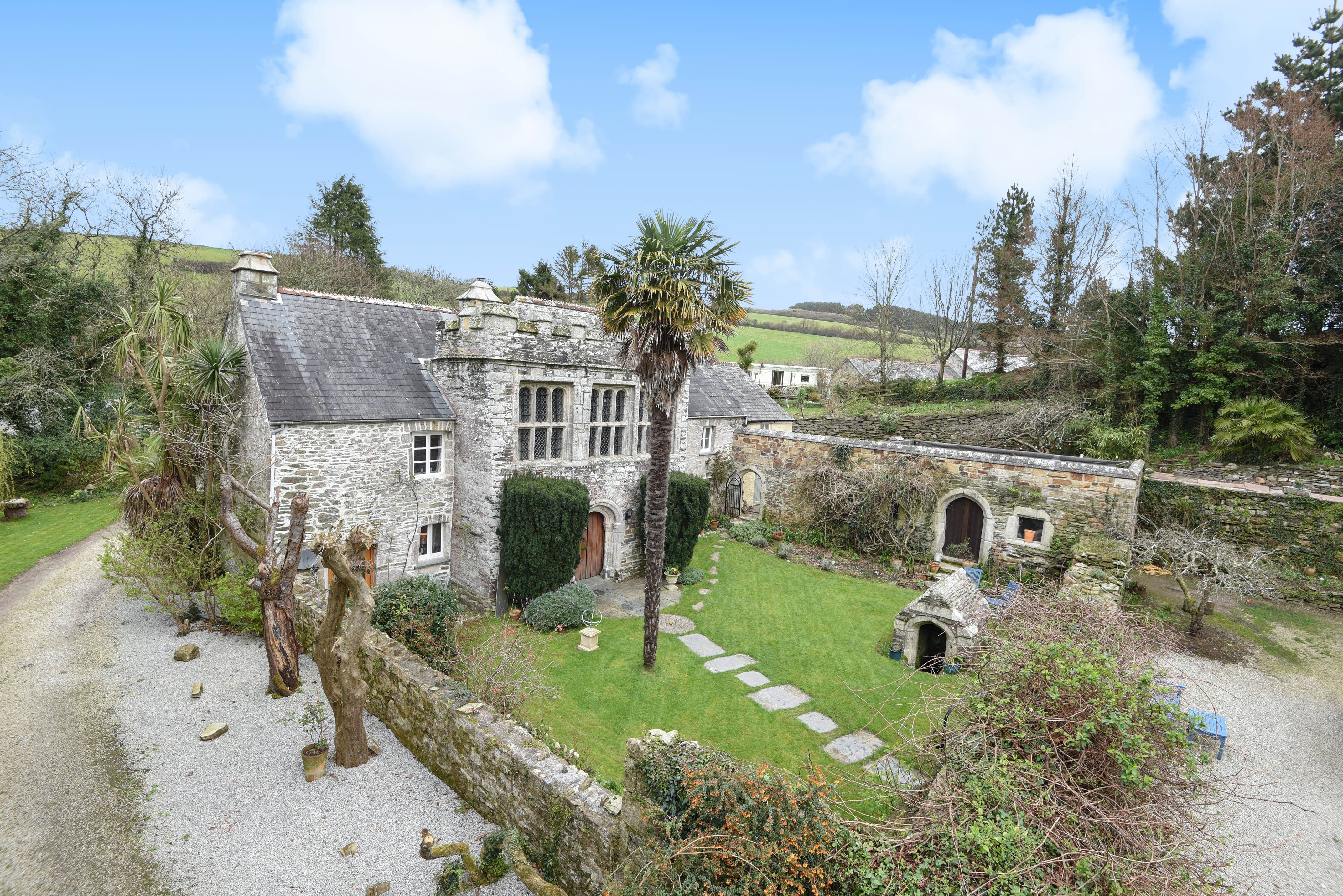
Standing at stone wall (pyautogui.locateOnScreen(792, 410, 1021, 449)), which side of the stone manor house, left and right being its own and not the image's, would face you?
left

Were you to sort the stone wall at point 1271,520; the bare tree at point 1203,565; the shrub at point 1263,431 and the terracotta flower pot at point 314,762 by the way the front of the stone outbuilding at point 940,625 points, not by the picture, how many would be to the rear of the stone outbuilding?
3

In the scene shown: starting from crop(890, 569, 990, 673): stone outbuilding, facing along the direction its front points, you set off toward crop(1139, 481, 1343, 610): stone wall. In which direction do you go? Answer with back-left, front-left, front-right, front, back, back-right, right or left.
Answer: back

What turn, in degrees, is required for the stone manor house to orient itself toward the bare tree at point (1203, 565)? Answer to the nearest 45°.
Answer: approximately 45° to its left

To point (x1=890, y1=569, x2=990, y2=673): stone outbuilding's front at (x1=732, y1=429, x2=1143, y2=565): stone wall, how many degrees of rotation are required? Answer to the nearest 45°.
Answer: approximately 135° to its right

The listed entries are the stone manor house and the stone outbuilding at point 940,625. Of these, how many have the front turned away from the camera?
0

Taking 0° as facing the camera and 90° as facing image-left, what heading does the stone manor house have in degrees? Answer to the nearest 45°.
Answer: approximately 315°

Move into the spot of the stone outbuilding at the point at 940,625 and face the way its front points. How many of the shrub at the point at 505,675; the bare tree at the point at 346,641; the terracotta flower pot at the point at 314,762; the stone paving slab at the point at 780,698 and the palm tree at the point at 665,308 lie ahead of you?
5

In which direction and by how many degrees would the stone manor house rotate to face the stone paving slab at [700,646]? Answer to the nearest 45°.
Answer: approximately 45° to its left

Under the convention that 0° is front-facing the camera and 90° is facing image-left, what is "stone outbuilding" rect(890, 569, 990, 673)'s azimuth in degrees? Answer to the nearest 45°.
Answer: approximately 45°

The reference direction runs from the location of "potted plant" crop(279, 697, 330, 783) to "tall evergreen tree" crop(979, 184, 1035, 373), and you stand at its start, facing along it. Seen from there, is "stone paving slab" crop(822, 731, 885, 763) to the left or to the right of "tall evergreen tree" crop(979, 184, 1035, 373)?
right

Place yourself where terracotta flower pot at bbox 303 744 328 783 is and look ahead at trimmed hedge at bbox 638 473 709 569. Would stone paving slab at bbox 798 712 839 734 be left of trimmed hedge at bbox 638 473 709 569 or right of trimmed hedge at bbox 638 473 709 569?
right

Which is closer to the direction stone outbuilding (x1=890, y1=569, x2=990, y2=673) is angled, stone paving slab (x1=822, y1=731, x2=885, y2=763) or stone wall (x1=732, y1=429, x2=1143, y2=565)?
the stone paving slab

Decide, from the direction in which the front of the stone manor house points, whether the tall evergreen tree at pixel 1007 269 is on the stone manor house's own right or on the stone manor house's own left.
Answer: on the stone manor house's own left

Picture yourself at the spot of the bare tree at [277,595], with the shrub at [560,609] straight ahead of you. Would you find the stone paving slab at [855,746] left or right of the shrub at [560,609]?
right

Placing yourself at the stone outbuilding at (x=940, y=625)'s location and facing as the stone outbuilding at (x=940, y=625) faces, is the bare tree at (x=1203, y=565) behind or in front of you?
behind
